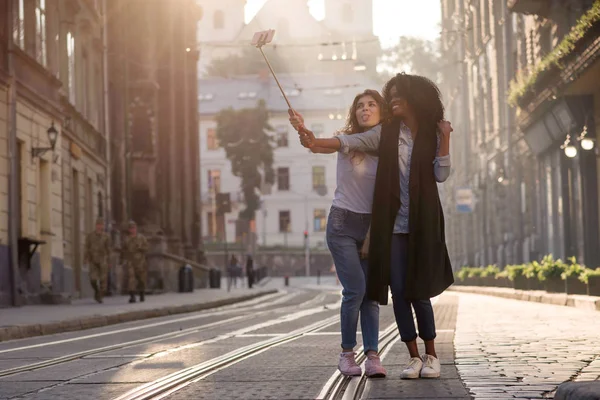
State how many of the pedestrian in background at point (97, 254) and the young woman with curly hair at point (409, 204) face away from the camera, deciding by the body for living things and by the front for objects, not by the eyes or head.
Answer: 0

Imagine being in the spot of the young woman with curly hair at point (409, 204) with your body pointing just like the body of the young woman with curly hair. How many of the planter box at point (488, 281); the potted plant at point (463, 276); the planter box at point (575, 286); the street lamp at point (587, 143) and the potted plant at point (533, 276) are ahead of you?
0

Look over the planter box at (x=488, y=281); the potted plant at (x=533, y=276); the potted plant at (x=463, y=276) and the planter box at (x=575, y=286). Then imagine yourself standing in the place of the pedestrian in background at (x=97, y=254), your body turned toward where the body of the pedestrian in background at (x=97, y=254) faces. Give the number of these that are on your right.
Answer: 0

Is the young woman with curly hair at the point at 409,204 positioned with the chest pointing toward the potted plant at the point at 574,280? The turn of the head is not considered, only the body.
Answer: no

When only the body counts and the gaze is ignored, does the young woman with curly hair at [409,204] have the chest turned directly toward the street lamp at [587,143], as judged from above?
no

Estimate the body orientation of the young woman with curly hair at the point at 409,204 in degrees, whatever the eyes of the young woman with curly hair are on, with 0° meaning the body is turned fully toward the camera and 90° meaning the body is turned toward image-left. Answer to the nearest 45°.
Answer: approximately 45°

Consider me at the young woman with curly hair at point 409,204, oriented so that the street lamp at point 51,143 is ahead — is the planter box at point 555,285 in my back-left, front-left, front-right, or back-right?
front-right

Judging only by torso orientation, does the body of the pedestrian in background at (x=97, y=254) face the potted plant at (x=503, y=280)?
no

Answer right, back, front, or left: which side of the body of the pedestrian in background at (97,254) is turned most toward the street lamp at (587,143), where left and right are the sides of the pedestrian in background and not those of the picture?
left

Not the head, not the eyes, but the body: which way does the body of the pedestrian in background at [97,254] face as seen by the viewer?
toward the camera
